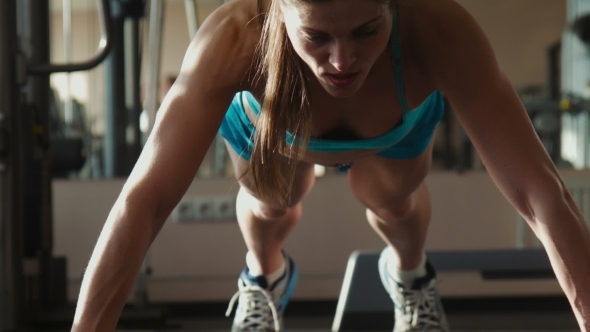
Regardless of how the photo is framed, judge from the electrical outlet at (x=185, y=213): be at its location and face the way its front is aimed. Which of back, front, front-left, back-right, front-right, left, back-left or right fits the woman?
front

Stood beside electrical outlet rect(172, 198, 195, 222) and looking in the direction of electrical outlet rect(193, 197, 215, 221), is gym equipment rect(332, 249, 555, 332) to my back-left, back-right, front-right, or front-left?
front-right

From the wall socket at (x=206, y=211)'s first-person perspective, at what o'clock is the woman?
The woman is roughly at 12 o'clock from the wall socket.

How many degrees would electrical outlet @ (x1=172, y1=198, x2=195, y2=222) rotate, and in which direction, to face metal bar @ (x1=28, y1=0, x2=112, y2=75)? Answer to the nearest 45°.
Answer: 0° — it already faces it

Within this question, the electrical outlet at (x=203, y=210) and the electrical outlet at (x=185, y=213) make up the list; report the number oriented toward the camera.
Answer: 2

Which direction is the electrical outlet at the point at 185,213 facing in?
toward the camera

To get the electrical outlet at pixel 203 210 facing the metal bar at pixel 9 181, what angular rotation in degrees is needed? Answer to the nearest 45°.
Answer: approximately 45° to its right

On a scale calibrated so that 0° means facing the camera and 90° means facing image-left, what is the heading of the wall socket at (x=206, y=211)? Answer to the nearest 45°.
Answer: approximately 0°

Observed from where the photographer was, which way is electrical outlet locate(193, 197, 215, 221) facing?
facing the viewer
